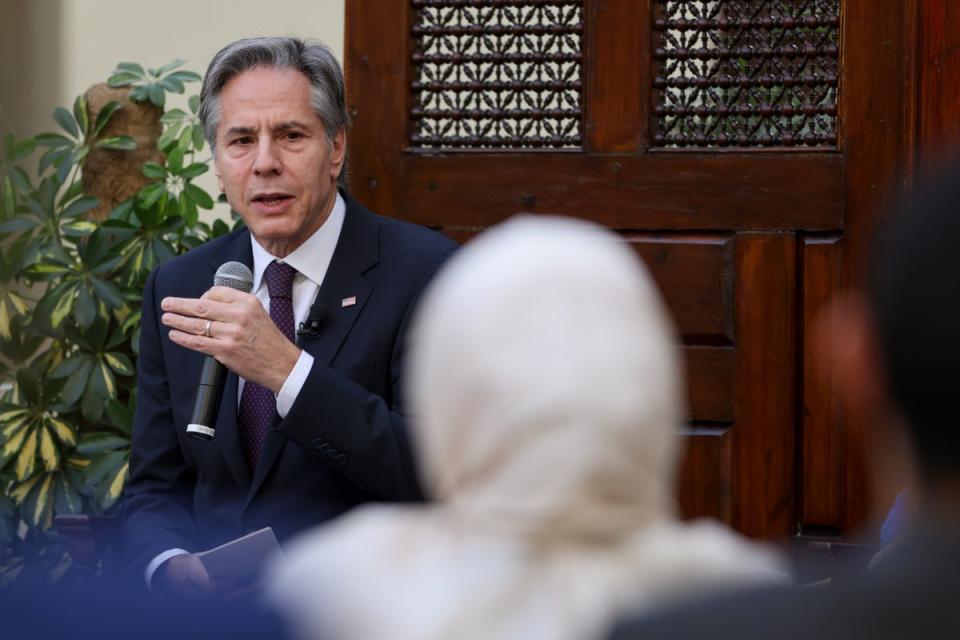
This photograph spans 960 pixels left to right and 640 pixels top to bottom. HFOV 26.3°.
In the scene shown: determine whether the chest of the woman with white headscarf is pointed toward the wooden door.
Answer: yes

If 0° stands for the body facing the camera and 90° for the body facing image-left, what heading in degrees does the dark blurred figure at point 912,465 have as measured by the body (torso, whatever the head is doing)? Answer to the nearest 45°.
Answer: approximately 180°

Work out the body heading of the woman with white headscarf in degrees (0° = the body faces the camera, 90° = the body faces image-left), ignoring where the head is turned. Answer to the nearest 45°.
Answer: approximately 180°

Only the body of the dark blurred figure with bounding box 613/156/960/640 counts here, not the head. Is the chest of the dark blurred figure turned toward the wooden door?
yes

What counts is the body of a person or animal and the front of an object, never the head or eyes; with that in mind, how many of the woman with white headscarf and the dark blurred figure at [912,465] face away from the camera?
2
